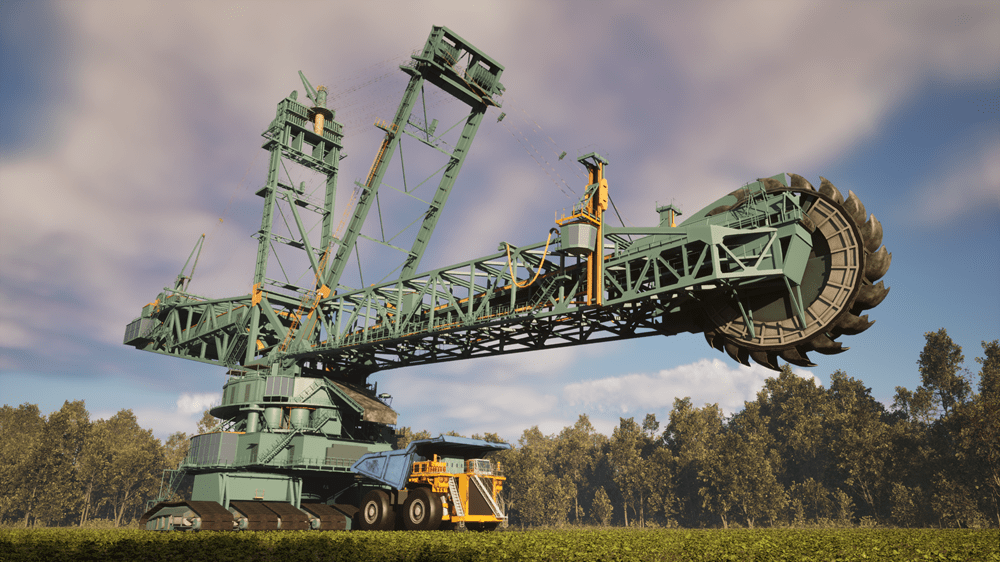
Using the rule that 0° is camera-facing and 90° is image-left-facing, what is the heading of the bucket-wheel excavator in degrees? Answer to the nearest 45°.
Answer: approximately 315°

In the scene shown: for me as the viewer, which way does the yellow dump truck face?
facing the viewer and to the right of the viewer

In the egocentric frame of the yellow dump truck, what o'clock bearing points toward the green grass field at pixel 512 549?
The green grass field is roughly at 1 o'clock from the yellow dump truck.
